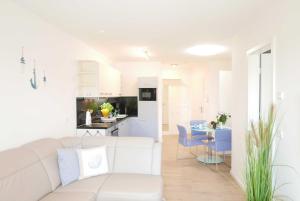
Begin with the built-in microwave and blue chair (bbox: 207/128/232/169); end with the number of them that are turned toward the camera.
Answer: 1

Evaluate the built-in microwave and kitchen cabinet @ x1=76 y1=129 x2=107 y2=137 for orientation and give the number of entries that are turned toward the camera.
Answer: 2

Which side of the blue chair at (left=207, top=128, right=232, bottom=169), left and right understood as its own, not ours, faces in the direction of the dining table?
front

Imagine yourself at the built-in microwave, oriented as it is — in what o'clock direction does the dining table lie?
The dining table is roughly at 11 o'clock from the built-in microwave.

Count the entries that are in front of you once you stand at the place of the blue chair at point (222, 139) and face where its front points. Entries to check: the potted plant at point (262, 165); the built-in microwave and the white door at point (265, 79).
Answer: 1

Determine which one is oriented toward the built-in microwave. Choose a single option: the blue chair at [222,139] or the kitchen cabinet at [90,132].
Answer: the blue chair

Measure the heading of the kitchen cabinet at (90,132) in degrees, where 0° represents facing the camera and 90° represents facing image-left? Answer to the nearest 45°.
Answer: approximately 0°

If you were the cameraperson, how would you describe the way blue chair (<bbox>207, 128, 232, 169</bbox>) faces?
facing away from the viewer and to the left of the viewer

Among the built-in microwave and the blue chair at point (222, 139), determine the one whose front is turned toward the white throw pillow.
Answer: the built-in microwave

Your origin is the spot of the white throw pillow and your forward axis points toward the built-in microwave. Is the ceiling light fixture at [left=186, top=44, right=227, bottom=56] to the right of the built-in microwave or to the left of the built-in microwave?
right

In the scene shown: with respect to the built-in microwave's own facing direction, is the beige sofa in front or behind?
in front

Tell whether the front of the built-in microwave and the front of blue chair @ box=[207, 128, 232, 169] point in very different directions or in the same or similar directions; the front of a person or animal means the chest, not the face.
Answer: very different directions

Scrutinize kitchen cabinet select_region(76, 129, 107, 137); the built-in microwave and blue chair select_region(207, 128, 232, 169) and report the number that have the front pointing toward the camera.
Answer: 2
